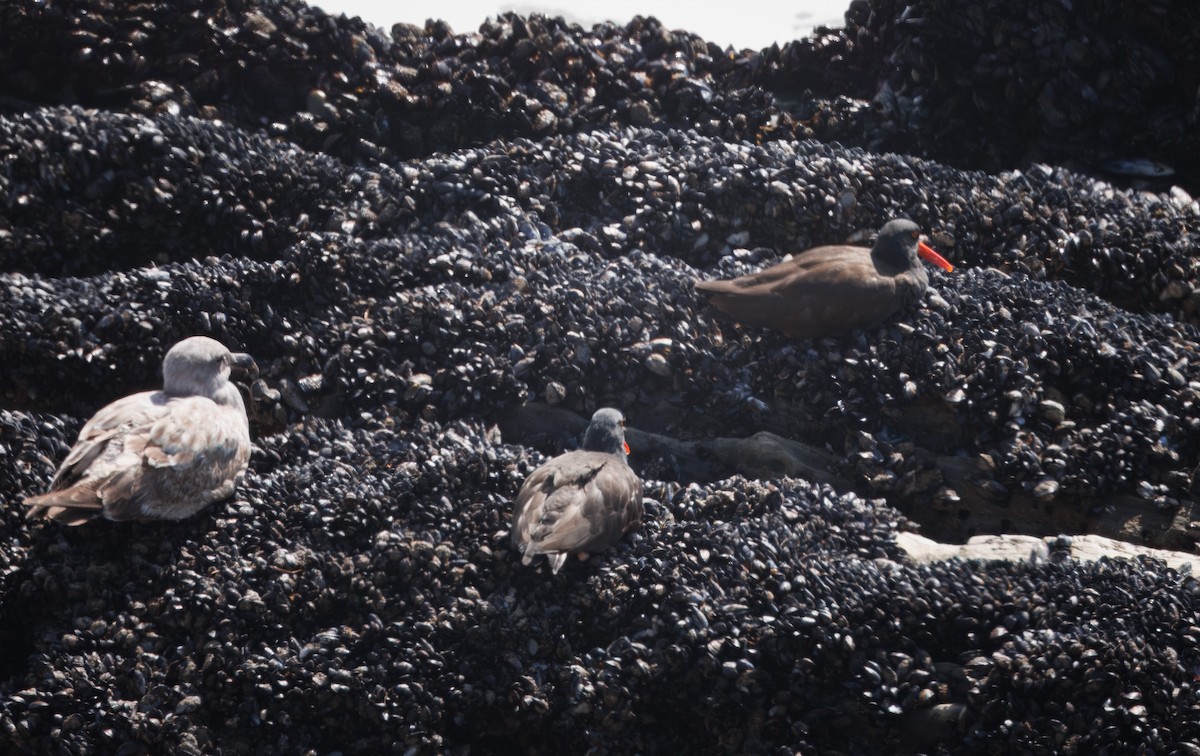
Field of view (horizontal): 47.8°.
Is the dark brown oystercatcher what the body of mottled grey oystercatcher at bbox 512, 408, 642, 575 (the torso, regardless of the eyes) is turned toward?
yes

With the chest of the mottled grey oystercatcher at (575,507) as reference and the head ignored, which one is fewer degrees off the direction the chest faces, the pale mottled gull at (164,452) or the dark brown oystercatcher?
the dark brown oystercatcher

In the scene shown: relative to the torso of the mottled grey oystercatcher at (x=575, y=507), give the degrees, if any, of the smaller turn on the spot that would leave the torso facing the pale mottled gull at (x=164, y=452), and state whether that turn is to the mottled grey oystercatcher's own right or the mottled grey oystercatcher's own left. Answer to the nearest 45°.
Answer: approximately 135° to the mottled grey oystercatcher's own left

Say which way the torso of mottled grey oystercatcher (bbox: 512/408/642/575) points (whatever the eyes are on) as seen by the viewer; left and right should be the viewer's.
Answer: facing away from the viewer and to the right of the viewer

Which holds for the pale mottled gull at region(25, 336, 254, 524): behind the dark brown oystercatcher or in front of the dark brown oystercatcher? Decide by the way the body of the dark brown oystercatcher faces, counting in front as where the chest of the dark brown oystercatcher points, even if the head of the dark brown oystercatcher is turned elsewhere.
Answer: behind

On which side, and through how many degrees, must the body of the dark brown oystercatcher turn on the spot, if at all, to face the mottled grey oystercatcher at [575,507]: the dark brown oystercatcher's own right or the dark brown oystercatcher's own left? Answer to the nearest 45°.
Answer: approximately 135° to the dark brown oystercatcher's own right

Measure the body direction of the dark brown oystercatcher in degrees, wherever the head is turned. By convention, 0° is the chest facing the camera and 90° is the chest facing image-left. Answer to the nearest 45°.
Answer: approximately 270°
